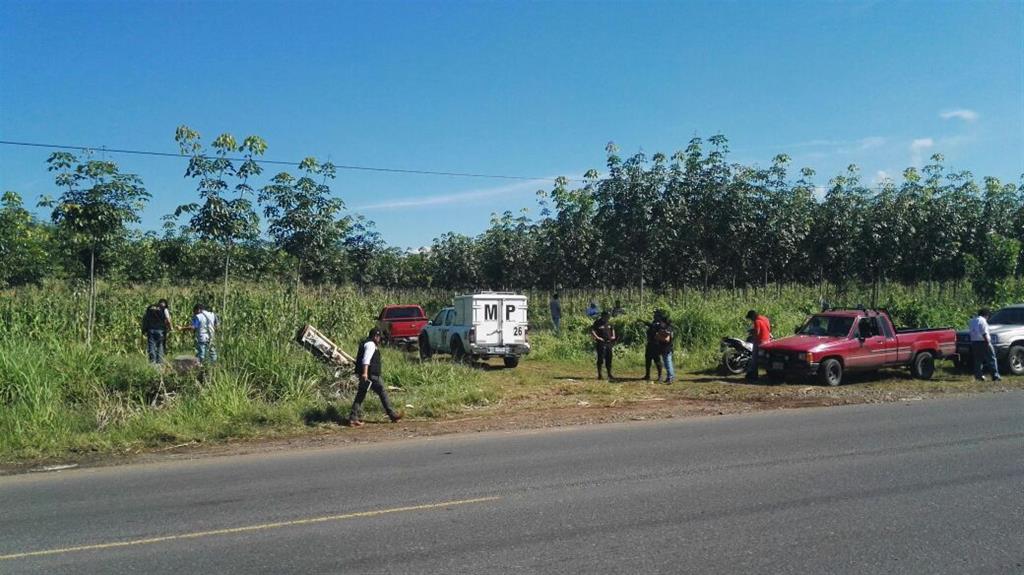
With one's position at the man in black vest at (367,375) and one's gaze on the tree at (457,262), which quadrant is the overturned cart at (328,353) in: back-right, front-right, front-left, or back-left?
front-left

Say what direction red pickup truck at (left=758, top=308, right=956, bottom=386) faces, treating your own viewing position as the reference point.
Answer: facing the viewer and to the left of the viewer

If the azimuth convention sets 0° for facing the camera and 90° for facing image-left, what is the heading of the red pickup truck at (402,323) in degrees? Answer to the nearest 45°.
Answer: approximately 180°

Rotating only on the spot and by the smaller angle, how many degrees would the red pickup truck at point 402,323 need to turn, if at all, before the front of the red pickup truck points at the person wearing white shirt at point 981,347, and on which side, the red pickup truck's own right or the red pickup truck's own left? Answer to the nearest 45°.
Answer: approximately 135° to the red pickup truck's own right

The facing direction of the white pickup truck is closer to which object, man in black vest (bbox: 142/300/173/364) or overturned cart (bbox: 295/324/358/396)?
the man in black vest

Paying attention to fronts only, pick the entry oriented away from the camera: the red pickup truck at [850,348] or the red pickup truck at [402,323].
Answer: the red pickup truck at [402,323]

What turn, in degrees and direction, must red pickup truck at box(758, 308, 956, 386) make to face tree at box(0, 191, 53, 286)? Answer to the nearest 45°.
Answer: approximately 45° to its right

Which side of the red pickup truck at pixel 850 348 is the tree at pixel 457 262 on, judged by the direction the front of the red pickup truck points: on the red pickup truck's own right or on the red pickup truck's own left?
on the red pickup truck's own right

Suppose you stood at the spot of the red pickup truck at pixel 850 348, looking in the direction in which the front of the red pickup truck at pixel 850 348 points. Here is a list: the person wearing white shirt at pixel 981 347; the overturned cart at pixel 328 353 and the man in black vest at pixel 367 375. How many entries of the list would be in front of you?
2

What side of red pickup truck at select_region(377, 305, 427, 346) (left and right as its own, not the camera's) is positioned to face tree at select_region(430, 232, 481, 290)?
front

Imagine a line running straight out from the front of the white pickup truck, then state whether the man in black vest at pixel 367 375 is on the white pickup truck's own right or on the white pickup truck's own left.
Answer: on the white pickup truck's own left

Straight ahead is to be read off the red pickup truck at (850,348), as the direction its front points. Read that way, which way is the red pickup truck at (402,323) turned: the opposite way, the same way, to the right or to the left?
to the right

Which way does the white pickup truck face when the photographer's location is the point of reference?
facing away from the viewer and to the left of the viewer

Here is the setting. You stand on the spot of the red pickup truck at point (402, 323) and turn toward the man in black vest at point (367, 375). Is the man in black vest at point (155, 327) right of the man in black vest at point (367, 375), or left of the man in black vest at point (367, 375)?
right

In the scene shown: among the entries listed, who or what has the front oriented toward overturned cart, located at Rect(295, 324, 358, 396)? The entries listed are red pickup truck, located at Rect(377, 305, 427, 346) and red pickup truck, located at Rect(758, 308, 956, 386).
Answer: red pickup truck, located at Rect(758, 308, 956, 386)

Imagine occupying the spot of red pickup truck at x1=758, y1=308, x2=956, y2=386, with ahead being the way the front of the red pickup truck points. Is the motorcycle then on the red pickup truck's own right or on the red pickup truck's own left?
on the red pickup truck's own right

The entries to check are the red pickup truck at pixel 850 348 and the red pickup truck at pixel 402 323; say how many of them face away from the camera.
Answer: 1

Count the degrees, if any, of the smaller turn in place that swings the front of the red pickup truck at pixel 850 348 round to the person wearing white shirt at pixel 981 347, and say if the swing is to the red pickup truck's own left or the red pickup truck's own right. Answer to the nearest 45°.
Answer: approximately 180°

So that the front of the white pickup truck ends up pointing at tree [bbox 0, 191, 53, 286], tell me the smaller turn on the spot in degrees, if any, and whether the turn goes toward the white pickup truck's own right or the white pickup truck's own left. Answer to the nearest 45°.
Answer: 0° — it already faces it

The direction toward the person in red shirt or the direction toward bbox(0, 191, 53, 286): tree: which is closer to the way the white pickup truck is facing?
the tree
